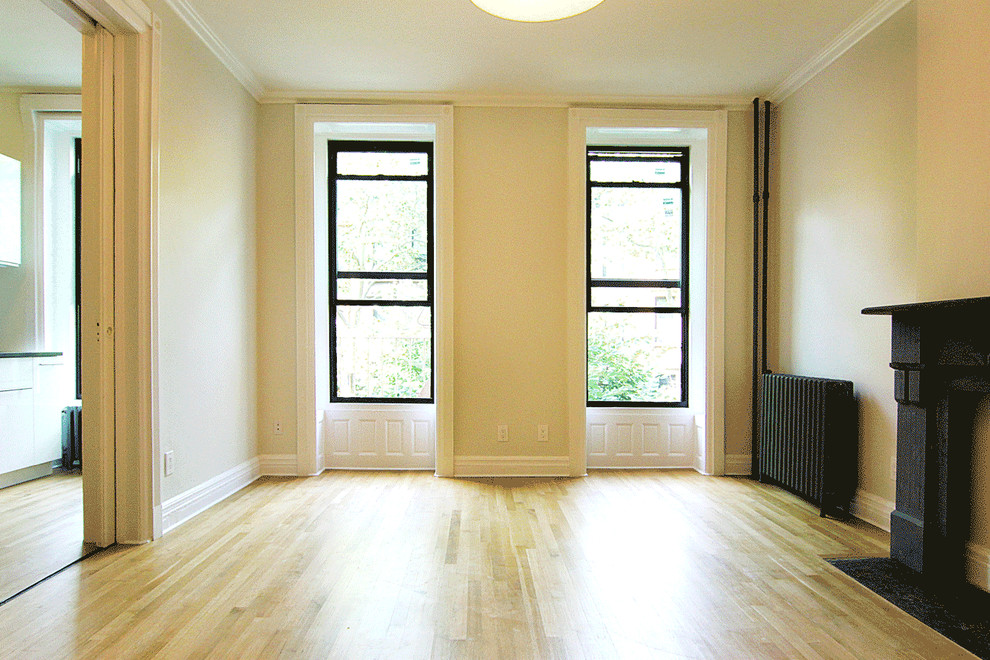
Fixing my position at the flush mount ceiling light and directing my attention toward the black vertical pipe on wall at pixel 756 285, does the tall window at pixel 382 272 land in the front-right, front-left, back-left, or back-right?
front-left

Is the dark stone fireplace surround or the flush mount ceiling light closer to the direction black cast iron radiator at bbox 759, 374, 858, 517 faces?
the flush mount ceiling light

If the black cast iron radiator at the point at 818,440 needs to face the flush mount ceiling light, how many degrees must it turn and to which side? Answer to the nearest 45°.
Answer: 0° — it already faces it

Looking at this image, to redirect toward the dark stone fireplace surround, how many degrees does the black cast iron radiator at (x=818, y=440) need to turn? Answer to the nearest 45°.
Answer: approximately 90° to its left

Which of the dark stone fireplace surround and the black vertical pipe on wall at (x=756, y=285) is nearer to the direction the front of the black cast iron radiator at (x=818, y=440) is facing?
the dark stone fireplace surround

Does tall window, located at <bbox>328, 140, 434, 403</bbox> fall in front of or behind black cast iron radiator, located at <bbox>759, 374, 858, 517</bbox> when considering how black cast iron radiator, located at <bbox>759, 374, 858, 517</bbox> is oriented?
in front

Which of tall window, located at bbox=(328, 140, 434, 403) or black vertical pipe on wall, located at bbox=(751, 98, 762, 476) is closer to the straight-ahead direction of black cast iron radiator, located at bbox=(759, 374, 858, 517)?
the tall window

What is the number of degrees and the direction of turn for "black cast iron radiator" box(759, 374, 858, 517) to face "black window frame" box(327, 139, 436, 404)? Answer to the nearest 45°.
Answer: approximately 45° to its right

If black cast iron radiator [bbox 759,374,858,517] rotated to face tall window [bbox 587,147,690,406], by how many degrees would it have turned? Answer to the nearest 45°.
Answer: approximately 90° to its right

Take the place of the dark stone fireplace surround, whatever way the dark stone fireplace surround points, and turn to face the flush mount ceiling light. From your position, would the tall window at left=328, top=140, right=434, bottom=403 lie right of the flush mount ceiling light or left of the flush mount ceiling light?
right

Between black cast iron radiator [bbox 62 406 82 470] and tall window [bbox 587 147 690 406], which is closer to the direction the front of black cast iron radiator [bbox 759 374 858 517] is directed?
the black cast iron radiator

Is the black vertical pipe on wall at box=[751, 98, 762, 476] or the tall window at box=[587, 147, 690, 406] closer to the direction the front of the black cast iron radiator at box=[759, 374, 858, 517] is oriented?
the tall window

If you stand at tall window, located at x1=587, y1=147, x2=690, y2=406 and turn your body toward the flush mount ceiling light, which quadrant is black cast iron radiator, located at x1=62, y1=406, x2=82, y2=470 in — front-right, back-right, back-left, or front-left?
front-right

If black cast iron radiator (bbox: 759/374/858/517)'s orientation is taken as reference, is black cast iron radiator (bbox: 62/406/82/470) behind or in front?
in front
